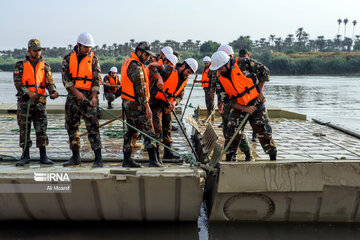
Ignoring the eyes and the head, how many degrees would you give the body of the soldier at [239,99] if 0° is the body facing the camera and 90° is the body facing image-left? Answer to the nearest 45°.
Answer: approximately 45°

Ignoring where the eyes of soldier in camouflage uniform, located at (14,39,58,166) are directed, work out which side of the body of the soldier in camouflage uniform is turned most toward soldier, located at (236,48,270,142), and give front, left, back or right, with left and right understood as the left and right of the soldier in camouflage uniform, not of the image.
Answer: left

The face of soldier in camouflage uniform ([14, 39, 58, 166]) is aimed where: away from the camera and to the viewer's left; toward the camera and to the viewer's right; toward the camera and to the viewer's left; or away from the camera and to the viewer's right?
toward the camera and to the viewer's right

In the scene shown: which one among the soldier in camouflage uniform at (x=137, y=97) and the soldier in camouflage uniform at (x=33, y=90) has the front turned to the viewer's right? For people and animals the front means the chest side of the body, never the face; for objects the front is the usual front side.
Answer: the soldier in camouflage uniform at (x=137, y=97)

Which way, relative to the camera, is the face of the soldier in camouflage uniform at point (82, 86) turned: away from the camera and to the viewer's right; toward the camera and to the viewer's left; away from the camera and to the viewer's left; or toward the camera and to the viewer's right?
toward the camera and to the viewer's right

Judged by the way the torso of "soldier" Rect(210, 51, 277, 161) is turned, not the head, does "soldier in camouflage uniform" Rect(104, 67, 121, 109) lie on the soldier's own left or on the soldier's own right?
on the soldier's own right

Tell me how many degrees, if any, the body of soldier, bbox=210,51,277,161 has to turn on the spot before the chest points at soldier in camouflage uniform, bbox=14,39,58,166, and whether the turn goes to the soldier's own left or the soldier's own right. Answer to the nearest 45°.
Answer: approximately 45° to the soldier's own right

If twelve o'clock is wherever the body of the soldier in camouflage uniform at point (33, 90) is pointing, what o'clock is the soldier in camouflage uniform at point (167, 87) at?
the soldier in camouflage uniform at point (167, 87) is roughly at 9 o'clock from the soldier in camouflage uniform at point (33, 90).

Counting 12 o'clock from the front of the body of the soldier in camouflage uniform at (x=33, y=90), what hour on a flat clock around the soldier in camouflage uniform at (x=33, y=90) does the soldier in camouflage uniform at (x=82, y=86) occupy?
the soldier in camouflage uniform at (x=82, y=86) is roughly at 10 o'clock from the soldier in camouflage uniform at (x=33, y=90).

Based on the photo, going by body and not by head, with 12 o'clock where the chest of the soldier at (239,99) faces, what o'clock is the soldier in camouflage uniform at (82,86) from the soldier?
The soldier in camouflage uniform is roughly at 1 o'clock from the soldier.
